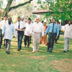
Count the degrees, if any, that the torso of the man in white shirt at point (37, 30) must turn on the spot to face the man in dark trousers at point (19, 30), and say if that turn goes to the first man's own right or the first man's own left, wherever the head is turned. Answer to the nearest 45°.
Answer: approximately 135° to the first man's own right

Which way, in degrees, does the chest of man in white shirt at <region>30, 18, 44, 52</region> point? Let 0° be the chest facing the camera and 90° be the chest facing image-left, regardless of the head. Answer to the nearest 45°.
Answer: approximately 0°
